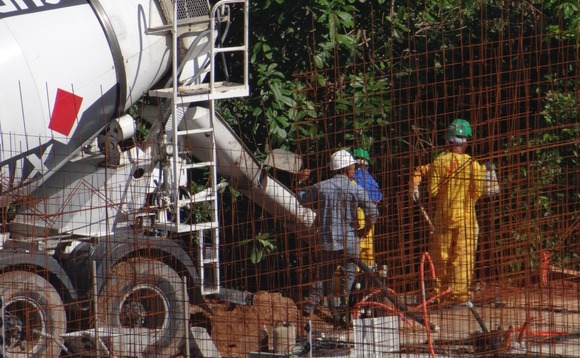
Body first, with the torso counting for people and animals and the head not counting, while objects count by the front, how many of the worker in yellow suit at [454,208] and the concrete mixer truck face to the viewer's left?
1

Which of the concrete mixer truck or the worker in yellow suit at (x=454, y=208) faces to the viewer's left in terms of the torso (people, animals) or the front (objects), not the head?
the concrete mixer truck

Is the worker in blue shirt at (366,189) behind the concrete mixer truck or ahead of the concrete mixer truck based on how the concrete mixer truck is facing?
behind

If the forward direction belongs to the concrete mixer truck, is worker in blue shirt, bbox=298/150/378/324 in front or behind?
behind

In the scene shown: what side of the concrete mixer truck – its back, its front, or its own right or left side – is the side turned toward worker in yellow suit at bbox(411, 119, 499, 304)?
back

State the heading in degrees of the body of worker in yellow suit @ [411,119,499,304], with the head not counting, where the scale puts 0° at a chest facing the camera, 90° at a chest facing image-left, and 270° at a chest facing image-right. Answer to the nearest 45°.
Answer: approximately 180°

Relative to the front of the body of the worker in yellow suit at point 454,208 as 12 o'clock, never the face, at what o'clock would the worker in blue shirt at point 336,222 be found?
The worker in blue shirt is roughly at 8 o'clock from the worker in yellow suit.

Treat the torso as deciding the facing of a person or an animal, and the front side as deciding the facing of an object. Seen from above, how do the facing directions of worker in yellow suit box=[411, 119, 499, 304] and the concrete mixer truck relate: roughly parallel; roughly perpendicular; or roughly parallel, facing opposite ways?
roughly perpendicular

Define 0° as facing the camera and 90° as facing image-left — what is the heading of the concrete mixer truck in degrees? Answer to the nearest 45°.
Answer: approximately 90°

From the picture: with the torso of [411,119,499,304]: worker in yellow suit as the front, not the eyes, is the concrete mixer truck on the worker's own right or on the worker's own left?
on the worker's own left
